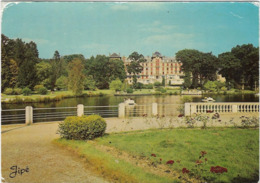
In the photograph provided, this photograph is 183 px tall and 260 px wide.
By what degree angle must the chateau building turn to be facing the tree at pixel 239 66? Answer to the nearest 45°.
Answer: approximately 45° to its left

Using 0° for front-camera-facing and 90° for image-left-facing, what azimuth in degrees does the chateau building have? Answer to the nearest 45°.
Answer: approximately 0°

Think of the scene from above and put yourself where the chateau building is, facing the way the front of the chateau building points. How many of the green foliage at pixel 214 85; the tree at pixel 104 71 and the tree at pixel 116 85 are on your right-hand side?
2

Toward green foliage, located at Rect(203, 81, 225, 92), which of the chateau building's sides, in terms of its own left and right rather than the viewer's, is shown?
left

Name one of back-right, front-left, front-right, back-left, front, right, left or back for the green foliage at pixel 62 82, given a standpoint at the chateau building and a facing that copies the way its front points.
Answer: front-right

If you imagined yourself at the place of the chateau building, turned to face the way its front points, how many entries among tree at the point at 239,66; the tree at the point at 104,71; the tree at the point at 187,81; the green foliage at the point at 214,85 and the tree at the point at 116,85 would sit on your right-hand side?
2

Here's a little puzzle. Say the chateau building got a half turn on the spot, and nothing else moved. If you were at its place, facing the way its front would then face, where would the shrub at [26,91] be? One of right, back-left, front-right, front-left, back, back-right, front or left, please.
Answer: back-left

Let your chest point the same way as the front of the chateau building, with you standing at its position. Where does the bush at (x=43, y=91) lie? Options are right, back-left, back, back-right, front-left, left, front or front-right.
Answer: front-right

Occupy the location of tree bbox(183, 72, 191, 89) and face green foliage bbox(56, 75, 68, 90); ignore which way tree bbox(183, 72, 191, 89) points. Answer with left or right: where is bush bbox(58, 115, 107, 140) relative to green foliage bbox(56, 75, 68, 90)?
left

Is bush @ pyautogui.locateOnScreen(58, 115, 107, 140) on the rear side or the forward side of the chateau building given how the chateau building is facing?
on the forward side

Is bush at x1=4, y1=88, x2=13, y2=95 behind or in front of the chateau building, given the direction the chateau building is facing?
in front

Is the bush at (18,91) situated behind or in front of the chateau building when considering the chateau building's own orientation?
in front
